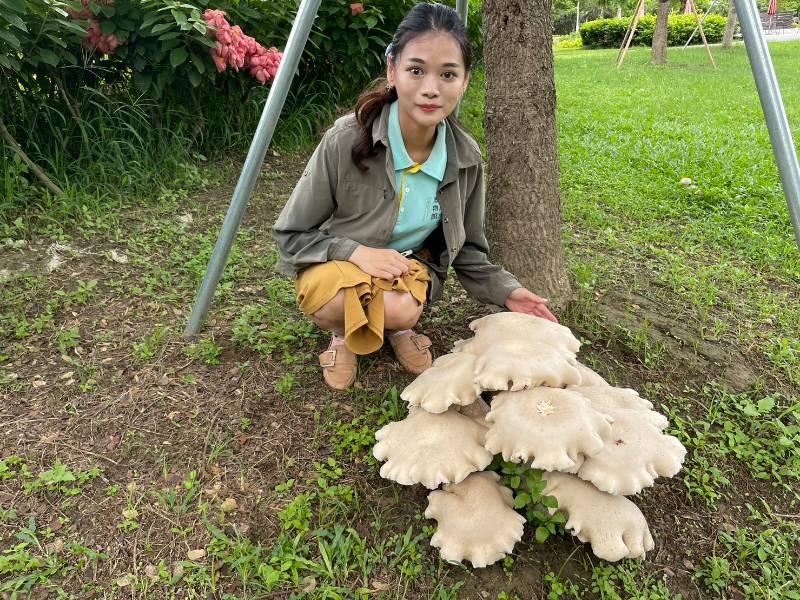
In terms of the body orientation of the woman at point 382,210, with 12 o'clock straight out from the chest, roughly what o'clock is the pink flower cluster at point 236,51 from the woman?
The pink flower cluster is roughly at 5 o'clock from the woman.

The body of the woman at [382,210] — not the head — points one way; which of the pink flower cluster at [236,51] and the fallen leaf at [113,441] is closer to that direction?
the fallen leaf

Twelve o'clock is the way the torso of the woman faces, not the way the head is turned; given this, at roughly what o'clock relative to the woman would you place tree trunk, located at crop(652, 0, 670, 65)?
The tree trunk is roughly at 7 o'clock from the woman.

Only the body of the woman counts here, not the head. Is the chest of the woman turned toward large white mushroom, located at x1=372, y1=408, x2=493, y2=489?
yes

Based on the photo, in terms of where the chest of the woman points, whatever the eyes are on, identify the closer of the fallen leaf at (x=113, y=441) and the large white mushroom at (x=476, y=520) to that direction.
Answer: the large white mushroom

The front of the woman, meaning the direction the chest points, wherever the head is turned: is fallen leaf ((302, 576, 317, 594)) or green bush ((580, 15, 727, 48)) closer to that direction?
the fallen leaf

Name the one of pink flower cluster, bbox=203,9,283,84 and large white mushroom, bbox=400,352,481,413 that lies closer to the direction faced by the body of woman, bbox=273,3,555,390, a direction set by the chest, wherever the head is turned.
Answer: the large white mushroom

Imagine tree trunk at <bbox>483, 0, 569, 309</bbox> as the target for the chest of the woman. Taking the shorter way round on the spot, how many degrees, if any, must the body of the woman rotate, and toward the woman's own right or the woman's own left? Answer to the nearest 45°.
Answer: approximately 135° to the woman's own left

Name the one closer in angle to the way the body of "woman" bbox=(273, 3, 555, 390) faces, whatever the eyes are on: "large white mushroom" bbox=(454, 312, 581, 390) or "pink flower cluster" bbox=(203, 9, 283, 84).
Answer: the large white mushroom

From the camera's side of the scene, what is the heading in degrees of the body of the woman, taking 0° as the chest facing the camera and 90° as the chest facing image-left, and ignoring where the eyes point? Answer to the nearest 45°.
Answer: approximately 0°
